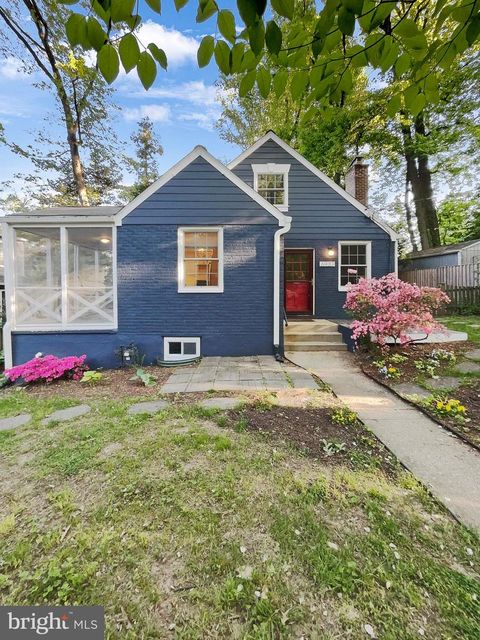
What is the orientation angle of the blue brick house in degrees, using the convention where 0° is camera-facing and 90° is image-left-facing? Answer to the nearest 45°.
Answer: approximately 0°

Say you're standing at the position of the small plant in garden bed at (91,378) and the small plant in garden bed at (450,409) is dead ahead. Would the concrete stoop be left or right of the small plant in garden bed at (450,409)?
left

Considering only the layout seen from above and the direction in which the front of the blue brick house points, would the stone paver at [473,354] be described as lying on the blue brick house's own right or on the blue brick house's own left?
on the blue brick house's own left

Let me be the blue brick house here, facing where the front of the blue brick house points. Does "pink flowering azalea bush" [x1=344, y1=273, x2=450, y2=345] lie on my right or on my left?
on my left

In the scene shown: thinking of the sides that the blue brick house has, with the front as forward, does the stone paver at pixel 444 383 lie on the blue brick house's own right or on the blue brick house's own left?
on the blue brick house's own left

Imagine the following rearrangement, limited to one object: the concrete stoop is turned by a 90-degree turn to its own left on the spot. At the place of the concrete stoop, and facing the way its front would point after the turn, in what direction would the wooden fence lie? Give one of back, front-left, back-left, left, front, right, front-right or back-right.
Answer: front-left

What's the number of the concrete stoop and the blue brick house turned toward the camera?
2

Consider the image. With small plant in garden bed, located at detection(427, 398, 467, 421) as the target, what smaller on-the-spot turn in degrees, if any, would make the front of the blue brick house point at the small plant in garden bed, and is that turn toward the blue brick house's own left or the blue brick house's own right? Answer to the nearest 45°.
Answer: approximately 45° to the blue brick house's own left

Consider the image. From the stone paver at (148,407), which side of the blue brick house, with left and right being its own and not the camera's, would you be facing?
front
